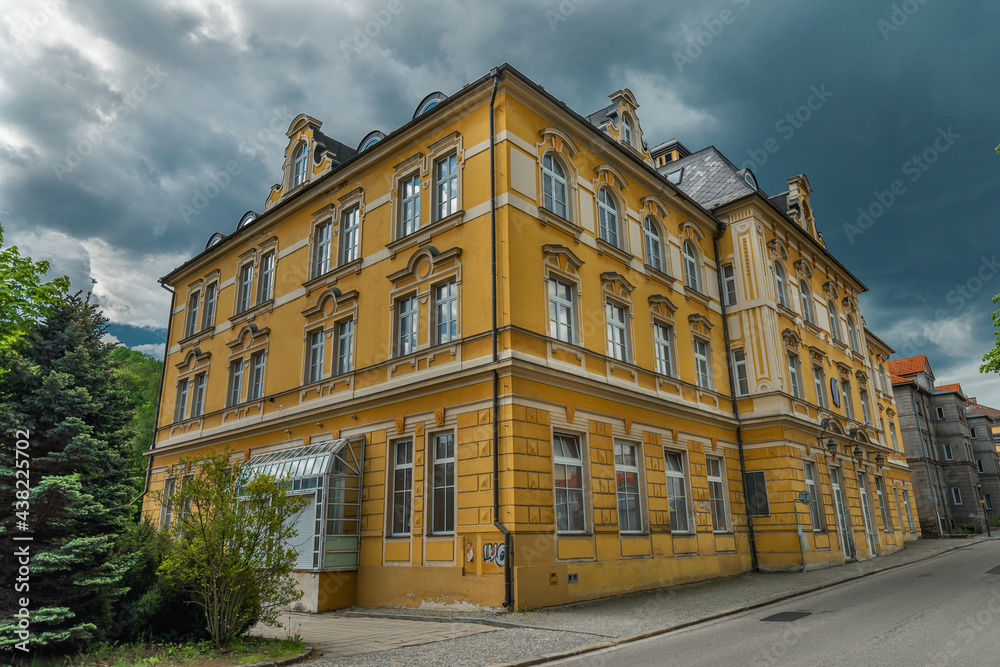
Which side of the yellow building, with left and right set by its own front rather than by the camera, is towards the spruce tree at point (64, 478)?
right

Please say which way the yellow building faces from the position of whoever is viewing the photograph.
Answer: facing the viewer and to the right of the viewer
